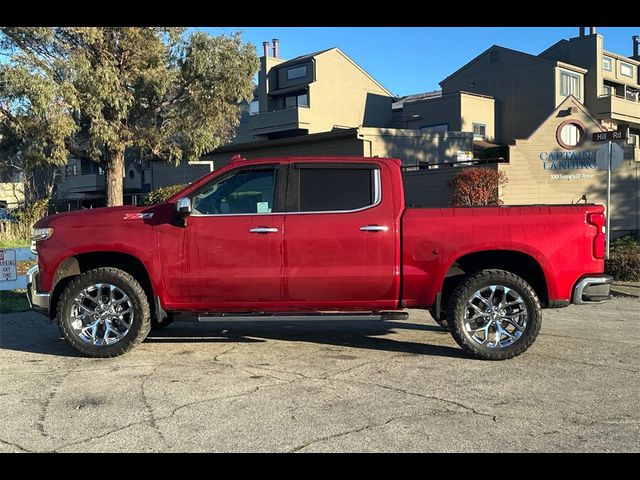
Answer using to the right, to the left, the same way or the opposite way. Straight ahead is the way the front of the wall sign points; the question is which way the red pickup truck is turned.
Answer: to the right

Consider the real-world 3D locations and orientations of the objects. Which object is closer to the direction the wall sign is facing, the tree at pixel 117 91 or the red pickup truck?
the red pickup truck

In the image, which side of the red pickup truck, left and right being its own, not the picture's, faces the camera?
left

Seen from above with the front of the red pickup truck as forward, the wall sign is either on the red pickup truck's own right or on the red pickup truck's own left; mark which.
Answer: on the red pickup truck's own right

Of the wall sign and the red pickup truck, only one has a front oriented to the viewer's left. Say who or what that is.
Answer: the red pickup truck

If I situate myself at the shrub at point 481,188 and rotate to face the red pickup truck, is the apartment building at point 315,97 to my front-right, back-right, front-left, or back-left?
back-right

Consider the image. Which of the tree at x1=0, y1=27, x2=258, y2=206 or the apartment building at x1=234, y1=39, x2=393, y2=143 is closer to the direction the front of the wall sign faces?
the tree

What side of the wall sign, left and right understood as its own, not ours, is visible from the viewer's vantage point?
front

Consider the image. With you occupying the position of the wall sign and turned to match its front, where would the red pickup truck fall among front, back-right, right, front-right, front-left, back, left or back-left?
front

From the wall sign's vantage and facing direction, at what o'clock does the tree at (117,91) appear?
The tree is roughly at 2 o'clock from the wall sign.

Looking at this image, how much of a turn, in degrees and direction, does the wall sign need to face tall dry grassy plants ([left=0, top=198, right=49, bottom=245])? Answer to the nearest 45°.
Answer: approximately 45° to its right

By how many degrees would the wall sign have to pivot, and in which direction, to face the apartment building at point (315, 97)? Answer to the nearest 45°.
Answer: approximately 135° to its right
